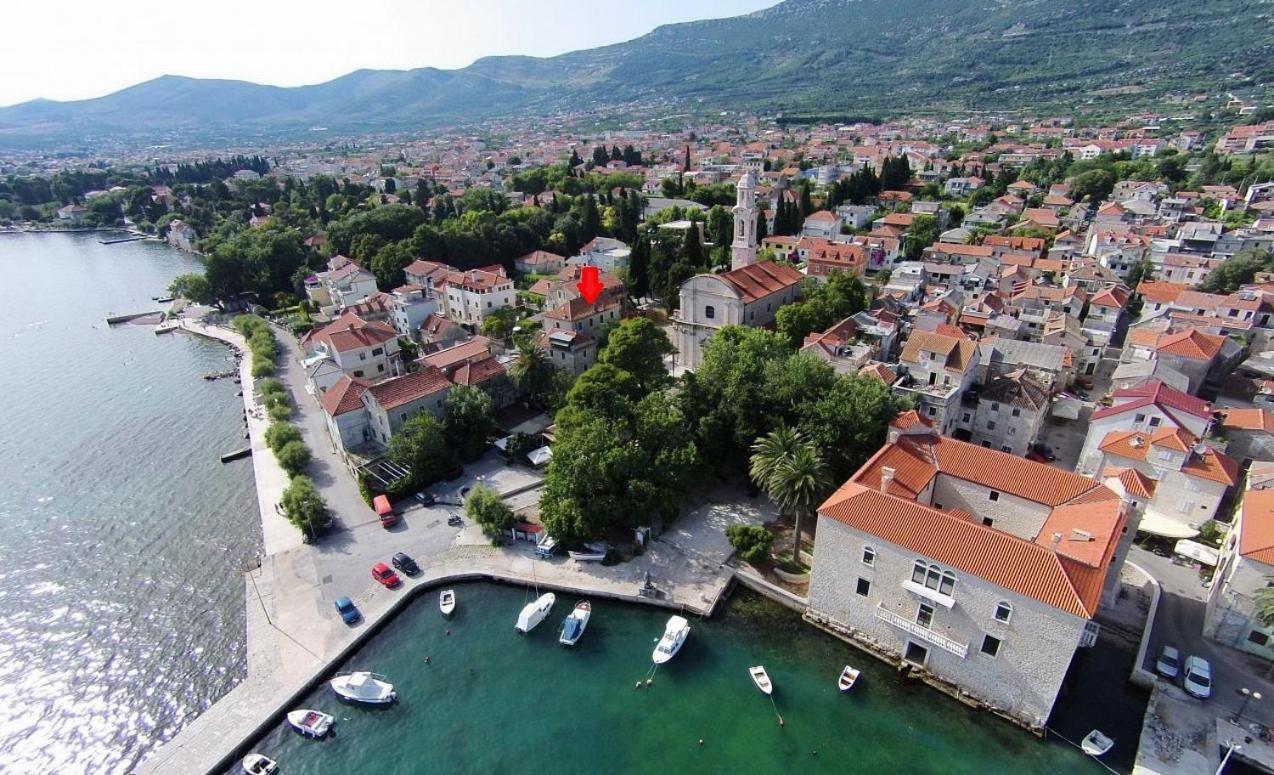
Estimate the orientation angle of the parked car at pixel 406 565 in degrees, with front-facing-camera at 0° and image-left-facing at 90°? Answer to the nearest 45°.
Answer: approximately 315°

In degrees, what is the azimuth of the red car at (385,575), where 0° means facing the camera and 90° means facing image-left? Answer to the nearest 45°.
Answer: approximately 315°

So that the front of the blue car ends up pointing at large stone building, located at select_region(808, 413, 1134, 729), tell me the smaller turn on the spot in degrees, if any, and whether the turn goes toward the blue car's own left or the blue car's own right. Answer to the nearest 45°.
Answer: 0° — it already faces it

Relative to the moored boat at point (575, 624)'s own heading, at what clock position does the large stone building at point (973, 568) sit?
The large stone building is roughly at 2 o'clock from the moored boat.

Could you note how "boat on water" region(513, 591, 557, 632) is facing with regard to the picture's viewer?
facing away from the viewer and to the right of the viewer
